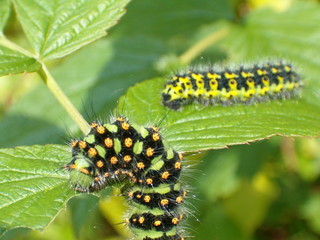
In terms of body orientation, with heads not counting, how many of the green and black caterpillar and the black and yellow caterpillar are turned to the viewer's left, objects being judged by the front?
2

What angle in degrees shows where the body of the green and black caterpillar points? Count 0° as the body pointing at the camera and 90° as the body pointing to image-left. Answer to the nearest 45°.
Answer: approximately 90°

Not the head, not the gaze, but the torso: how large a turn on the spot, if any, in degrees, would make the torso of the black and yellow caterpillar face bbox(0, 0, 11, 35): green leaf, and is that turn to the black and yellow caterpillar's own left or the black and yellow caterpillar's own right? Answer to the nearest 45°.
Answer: approximately 45° to the black and yellow caterpillar's own left

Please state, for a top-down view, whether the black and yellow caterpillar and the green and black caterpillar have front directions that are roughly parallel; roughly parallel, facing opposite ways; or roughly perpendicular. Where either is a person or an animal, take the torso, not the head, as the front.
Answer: roughly parallel

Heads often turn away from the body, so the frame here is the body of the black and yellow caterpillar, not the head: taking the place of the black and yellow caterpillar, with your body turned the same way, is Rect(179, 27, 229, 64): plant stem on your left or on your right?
on your right

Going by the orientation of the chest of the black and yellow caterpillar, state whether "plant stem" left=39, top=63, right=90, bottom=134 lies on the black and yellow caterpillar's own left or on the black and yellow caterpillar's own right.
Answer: on the black and yellow caterpillar's own left

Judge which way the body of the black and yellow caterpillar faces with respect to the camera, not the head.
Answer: to the viewer's left

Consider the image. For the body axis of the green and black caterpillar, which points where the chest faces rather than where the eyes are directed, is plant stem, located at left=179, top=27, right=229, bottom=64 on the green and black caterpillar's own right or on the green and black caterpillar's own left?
on the green and black caterpillar's own right
